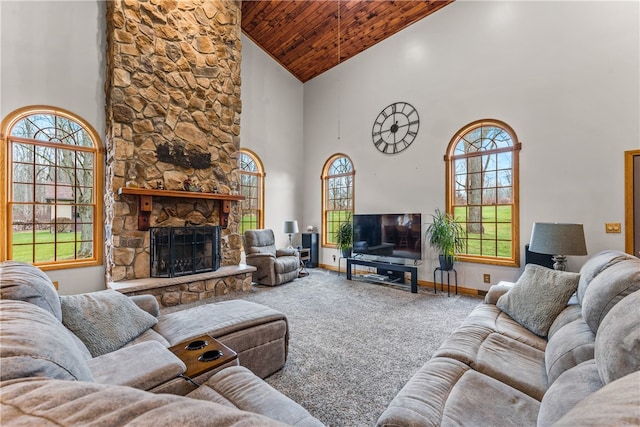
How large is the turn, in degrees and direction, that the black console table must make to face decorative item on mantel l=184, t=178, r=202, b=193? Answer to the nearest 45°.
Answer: approximately 45° to its right

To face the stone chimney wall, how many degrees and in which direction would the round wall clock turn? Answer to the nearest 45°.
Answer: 0° — it already faces it

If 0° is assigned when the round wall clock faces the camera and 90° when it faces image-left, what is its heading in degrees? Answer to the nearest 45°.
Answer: approximately 45°

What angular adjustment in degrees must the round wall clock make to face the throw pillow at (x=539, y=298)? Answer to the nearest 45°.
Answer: approximately 45° to its left

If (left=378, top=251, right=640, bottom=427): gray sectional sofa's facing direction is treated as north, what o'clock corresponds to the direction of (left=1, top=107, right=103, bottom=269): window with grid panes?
The window with grid panes is roughly at 12 o'clock from the gray sectional sofa.

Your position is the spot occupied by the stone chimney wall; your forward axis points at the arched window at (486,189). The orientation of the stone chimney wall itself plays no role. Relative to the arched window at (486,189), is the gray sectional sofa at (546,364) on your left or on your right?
right

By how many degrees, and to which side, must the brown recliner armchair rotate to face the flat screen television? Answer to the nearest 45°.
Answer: approximately 45° to its left

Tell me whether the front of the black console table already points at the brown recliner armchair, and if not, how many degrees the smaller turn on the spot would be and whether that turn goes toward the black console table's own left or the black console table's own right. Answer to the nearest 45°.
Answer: approximately 45° to the black console table's own right

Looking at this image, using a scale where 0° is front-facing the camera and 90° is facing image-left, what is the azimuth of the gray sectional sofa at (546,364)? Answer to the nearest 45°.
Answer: approximately 90°

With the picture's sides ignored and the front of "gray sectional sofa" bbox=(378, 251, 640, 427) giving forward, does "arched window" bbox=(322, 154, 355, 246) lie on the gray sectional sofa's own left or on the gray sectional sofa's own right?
on the gray sectional sofa's own right

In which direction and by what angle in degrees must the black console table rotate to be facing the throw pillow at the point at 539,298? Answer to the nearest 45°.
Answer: approximately 45° to its left

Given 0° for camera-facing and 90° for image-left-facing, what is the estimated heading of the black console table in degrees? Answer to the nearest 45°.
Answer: approximately 45°

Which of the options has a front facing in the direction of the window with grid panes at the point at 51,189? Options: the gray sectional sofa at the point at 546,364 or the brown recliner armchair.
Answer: the gray sectional sofa

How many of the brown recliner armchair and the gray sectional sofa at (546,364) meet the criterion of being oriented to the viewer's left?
1
